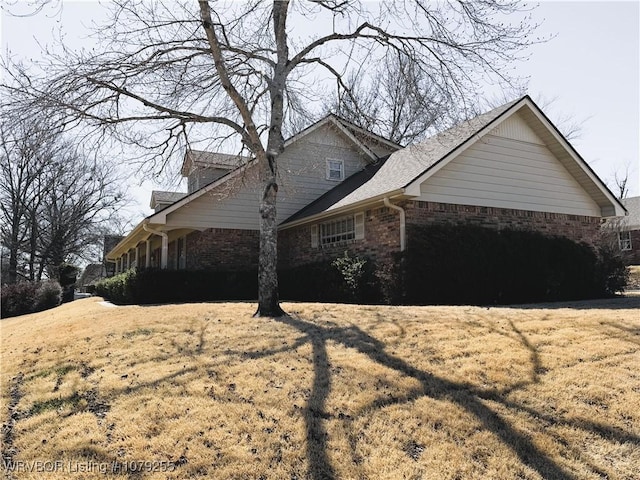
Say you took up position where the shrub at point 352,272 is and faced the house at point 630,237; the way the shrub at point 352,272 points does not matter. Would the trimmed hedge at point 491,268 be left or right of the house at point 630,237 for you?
right

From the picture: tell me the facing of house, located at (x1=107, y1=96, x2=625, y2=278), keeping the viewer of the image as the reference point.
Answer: facing the viewer and to the left of the viewer

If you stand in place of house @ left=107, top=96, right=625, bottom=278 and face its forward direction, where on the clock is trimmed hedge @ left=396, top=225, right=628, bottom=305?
The trimmed hedge is roughly at 9 o'clock from the house.

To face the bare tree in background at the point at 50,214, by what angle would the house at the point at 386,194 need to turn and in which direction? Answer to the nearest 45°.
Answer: approximately 90° to its right

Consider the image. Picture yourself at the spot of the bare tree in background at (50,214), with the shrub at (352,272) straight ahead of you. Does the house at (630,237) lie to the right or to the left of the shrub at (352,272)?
left

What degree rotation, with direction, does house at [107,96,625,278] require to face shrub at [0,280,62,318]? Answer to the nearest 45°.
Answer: approximately 45° to its right

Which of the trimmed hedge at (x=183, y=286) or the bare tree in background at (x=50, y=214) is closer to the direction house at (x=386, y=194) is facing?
the trimmed hedge

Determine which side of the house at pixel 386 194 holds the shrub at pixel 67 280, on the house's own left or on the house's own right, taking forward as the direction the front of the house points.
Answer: on the house's own right

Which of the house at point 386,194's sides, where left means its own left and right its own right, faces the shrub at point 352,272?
front
